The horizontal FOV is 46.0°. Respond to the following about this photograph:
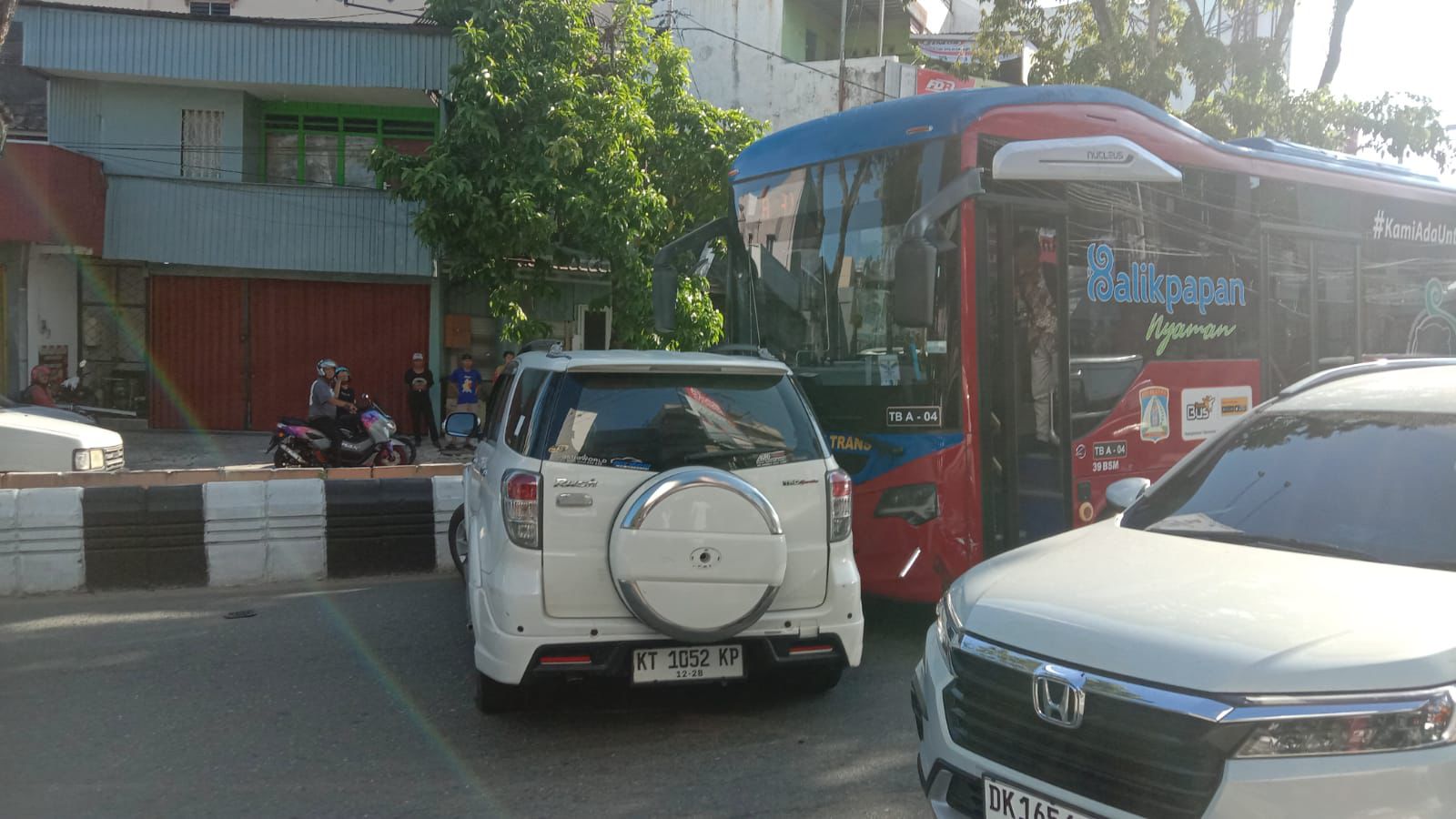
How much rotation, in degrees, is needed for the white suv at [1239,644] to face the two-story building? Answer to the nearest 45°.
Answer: approximately 90° to its right

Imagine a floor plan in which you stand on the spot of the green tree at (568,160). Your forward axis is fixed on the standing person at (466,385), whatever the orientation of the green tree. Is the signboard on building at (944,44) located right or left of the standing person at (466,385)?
right

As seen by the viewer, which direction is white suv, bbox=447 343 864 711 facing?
away from the camera

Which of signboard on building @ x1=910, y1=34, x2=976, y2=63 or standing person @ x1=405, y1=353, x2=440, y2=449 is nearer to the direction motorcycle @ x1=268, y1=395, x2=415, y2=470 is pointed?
the signboard on building

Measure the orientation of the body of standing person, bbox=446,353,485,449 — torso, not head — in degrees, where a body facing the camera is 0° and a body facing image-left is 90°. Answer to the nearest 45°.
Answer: approximately 0°

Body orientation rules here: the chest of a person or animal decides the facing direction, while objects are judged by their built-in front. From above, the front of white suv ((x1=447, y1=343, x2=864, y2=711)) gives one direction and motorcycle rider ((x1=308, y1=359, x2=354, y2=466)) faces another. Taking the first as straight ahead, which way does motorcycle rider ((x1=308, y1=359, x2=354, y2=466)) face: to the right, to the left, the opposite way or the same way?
to the right

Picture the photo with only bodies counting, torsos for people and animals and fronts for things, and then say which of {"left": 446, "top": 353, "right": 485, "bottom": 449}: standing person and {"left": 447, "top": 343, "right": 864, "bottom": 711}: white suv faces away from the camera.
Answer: the white suv

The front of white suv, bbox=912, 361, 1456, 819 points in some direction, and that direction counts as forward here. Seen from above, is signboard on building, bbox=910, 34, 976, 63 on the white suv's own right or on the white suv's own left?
on the white suv's own right

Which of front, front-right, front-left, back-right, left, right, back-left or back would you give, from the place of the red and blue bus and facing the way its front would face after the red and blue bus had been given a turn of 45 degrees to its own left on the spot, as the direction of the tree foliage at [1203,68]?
back

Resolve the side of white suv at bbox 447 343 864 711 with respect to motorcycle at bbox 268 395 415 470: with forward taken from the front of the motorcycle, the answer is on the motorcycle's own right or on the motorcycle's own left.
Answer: on the motorcycle's own right

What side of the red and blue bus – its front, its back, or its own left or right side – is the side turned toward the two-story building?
right
